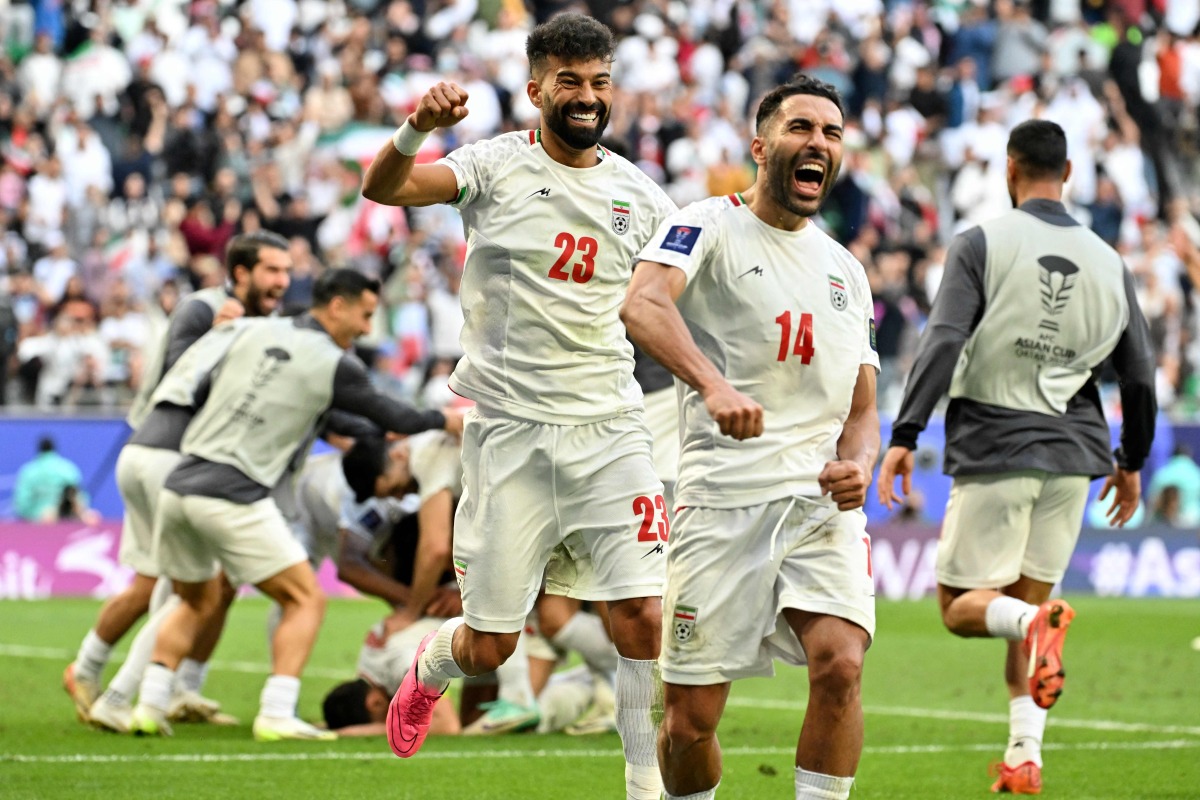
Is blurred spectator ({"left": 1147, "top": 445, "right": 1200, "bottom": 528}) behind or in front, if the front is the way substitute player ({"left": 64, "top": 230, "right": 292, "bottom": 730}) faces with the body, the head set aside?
in front

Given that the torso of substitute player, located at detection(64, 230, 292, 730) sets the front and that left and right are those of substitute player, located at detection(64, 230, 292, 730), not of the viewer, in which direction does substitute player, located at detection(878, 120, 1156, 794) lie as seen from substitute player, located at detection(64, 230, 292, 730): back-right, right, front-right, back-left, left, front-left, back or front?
front-right

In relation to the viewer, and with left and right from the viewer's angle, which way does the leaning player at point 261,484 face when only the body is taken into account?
facing away from the viewer and to the right of the viewer

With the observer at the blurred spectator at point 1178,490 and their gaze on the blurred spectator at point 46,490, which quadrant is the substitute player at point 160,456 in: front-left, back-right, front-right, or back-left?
front-left

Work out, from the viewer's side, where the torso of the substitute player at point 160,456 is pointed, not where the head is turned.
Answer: to the viewer's right

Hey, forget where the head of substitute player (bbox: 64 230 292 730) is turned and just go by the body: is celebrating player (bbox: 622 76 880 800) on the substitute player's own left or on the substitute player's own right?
on the substitute player's own right

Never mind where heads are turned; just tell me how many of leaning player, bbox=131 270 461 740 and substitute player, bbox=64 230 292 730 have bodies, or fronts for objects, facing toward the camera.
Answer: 0
